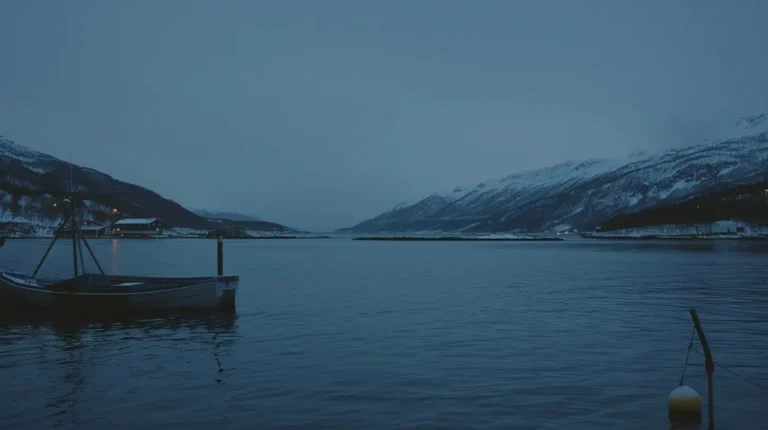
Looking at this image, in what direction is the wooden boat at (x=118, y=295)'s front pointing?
to the viewer's left

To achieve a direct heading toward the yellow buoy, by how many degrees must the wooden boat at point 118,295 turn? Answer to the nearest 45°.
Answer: approximately 135° to its left
